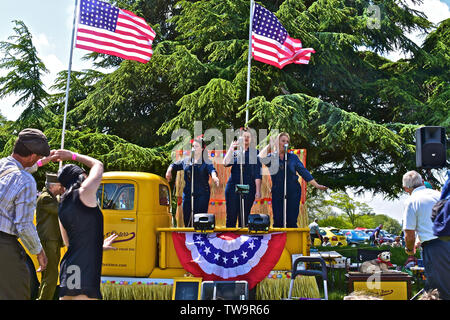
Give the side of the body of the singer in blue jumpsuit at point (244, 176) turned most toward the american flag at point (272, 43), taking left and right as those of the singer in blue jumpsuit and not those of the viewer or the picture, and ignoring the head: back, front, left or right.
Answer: back

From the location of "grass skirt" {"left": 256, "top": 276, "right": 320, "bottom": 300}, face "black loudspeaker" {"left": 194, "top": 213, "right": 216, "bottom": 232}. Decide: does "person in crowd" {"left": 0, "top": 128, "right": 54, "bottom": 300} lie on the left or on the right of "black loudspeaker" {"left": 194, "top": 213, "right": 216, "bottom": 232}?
left

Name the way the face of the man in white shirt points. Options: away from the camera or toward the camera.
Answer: away from the camera

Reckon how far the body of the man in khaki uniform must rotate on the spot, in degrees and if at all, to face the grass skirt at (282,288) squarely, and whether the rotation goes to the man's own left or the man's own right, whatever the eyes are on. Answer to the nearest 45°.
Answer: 0° — they already face it

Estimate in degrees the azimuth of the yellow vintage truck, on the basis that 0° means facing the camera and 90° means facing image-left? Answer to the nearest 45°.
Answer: approximately 90°

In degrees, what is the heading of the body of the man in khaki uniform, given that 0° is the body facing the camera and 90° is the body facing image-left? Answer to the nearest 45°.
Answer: approximately 270°

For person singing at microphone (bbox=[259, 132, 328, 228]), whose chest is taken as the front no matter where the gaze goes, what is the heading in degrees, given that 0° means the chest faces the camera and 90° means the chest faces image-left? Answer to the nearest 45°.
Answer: approximately 0°

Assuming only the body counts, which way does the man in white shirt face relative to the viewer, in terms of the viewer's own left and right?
facing away from the viewer and to the left of the viewer

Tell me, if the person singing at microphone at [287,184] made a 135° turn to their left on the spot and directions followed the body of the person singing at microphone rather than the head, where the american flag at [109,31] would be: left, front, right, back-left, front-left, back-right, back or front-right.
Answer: left

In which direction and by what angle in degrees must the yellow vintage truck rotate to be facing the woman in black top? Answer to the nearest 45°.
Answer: approximately 90° to its left
